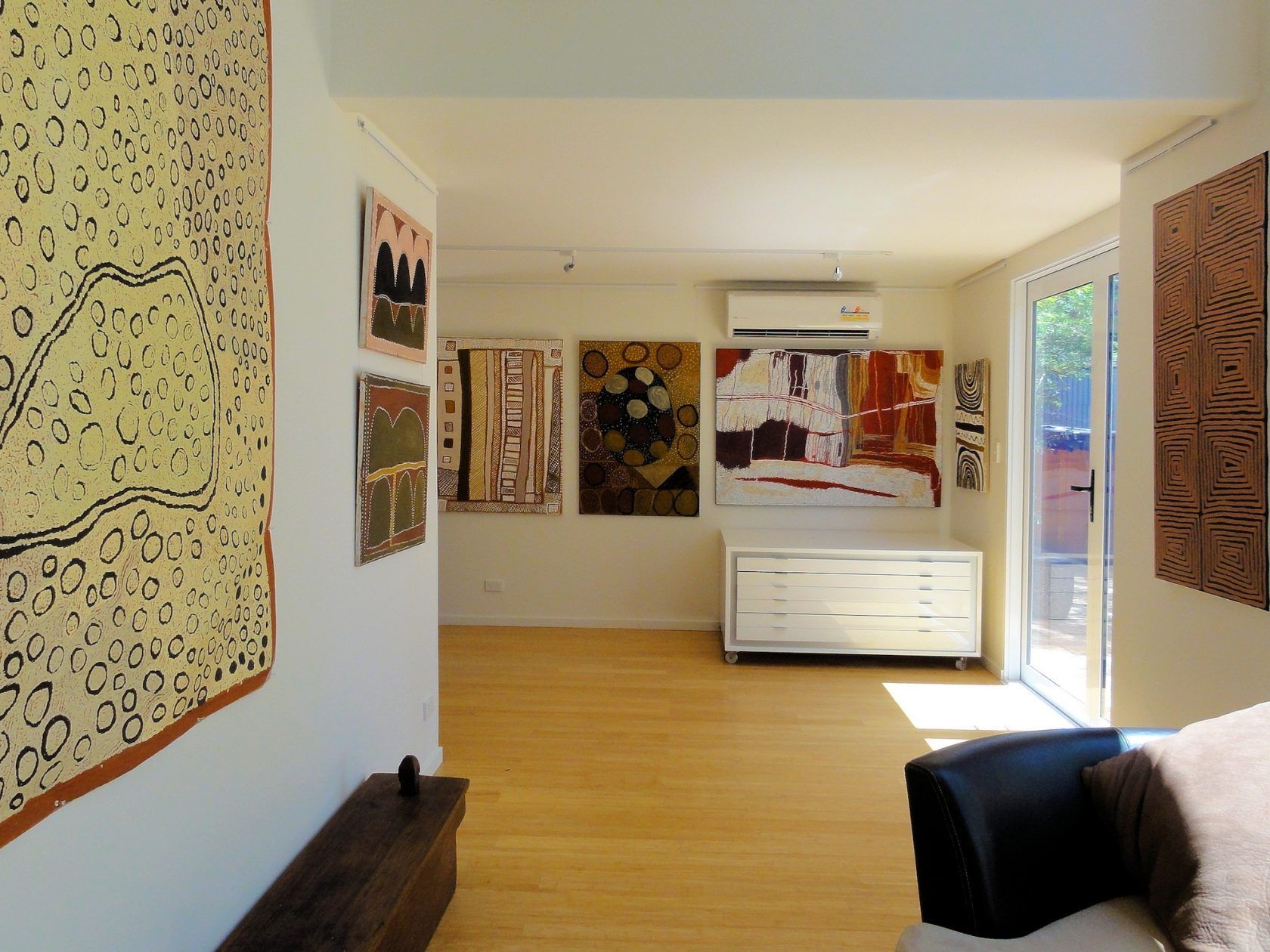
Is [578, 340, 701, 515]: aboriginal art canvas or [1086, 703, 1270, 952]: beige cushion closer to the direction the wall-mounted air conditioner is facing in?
the beige cushion

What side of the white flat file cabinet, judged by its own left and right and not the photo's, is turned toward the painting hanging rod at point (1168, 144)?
front

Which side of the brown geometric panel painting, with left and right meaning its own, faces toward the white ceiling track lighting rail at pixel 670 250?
right

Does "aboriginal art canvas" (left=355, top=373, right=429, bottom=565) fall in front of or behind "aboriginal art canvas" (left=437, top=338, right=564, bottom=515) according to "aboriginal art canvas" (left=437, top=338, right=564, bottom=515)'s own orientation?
in front

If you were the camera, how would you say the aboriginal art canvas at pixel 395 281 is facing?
facing the viewer and to the right of the viewer

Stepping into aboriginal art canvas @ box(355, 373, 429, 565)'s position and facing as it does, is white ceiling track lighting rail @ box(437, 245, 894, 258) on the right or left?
on its left

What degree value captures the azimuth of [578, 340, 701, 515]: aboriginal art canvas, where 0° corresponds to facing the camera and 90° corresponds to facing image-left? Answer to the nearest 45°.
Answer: approximately 0°

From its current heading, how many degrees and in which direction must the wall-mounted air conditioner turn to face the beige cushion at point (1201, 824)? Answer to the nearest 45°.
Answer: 0° — it already faces it

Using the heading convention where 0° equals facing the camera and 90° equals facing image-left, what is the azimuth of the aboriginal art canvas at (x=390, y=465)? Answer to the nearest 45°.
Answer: approximately 315°

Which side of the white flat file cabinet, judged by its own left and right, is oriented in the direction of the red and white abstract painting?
back

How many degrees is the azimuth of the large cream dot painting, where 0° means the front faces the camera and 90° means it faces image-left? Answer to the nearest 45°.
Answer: approximately 315°
